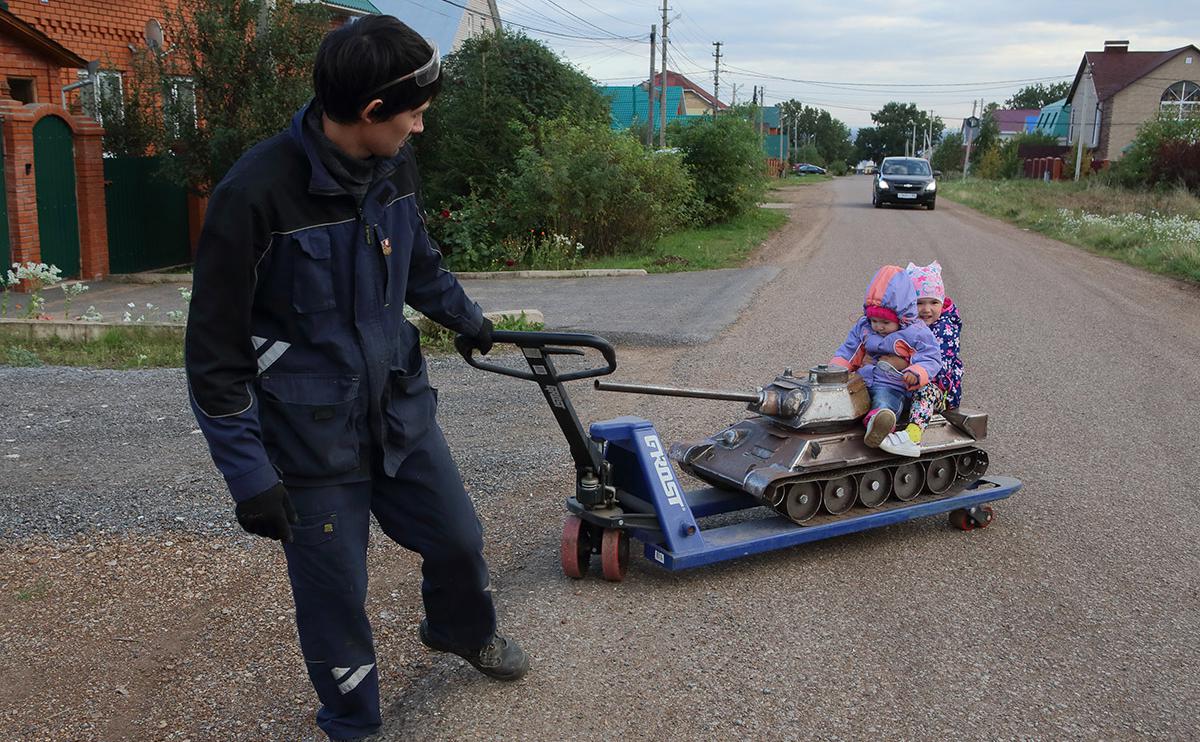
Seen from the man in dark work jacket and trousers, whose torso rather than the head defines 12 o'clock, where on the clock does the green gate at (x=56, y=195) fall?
The green gate is roughly at 7 o'clock from the man in dark work jacket and trousers.

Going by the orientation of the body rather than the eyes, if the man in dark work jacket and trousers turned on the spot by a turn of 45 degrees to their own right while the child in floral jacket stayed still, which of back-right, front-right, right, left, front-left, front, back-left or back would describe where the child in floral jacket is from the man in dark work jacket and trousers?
back-left

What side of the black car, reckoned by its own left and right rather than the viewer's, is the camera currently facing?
front

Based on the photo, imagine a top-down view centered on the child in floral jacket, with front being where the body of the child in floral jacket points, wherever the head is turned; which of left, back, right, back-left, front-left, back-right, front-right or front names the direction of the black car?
back-right

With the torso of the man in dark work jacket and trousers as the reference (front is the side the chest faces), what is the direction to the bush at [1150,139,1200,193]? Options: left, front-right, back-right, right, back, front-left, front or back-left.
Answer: left

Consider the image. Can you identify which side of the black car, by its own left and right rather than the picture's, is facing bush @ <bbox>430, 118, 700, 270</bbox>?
front

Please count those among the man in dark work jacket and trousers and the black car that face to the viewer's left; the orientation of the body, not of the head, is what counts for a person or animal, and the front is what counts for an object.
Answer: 0

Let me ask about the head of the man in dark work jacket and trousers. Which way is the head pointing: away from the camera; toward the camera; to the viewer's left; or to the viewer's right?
to the viewer's right

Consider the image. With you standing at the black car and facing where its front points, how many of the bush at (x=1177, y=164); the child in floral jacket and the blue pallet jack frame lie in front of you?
2

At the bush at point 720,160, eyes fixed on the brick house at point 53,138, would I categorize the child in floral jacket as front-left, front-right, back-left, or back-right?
front-left

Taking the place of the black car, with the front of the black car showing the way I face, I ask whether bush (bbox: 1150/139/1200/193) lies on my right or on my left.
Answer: on my left

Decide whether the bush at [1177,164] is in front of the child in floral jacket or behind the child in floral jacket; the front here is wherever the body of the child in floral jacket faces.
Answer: behind

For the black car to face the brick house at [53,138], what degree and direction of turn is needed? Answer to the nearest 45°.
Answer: approximately 45° to its right

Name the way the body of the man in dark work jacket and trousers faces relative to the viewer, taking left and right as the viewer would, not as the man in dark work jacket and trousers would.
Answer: facing the viewer and to the right of the viewer

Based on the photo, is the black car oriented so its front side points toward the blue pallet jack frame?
yes

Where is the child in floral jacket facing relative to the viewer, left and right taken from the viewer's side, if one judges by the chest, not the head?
facing the viewer and to the left of the viewer
